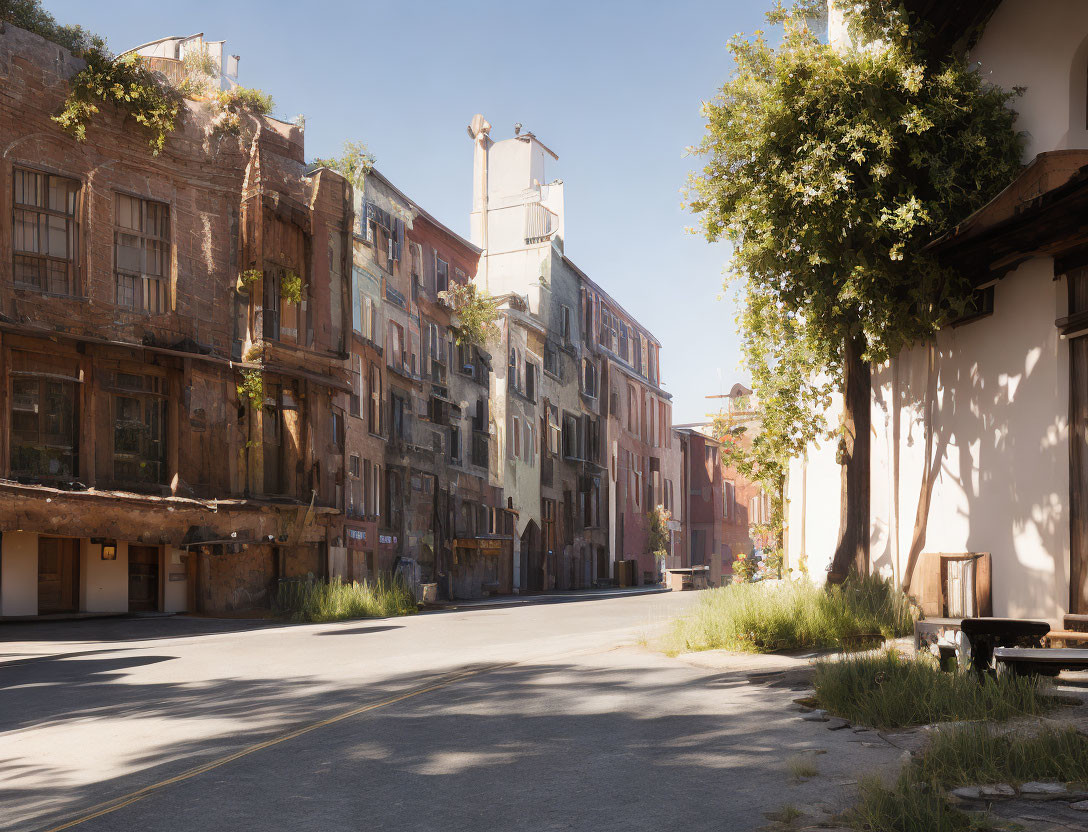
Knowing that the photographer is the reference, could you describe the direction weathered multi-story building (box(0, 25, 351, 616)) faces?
facing the viewer and to the right of the viewer

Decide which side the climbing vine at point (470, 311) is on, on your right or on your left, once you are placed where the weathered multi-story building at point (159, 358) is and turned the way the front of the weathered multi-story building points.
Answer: on your left

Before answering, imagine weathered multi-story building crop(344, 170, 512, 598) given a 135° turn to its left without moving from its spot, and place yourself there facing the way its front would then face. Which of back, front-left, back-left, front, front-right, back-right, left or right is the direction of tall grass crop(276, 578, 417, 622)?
back

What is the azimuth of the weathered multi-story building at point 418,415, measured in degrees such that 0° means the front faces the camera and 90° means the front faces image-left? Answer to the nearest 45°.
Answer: approximately 315°

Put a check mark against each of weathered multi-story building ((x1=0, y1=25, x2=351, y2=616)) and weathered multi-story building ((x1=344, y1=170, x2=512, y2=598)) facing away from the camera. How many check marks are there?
0

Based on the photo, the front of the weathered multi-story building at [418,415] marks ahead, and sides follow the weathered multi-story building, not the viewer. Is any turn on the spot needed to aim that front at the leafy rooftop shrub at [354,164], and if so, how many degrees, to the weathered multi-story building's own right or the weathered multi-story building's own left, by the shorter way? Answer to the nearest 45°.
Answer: approximately 45° to the weathered multi-story building's own right

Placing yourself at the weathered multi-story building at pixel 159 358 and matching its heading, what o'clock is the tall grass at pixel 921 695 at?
The tall grass is roughly at 1 o'clock from the weathered multi-story building.

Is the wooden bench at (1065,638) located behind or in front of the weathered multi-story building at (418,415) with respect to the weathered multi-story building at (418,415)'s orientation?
in front

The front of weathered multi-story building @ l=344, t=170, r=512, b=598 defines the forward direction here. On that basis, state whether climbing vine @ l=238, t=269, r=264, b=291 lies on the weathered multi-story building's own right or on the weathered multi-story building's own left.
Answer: on the weathered multi-story building's own right

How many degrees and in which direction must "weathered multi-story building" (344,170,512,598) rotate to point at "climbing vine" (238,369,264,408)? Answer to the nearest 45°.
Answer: approximately 45° to its right

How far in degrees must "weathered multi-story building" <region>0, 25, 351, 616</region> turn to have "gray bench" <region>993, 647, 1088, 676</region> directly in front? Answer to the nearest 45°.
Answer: approximately 45° to its right
